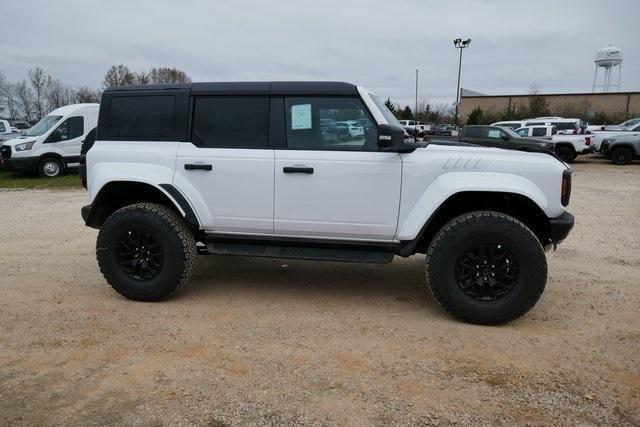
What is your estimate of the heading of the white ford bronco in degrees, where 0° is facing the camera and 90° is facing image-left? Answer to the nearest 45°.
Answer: approximately 270°

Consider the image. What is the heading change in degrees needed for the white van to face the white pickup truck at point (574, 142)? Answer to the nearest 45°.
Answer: approximately 135° to its left

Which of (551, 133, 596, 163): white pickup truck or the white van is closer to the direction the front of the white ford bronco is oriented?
the white pickup truck

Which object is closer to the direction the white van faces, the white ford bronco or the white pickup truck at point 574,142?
the white ford bronco

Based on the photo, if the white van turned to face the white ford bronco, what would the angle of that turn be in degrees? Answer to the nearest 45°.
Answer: approximately 45° to its left

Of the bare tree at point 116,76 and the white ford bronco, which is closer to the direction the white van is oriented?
the white ford bronco

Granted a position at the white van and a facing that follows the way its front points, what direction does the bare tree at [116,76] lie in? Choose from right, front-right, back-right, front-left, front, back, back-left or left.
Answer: back-right

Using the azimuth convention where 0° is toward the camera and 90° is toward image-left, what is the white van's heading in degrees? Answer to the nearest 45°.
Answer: approximately 45°
